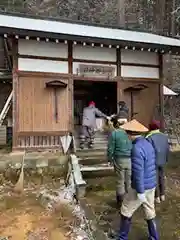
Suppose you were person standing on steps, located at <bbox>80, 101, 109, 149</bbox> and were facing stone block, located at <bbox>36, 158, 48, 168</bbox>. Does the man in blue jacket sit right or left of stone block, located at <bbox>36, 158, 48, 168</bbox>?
left

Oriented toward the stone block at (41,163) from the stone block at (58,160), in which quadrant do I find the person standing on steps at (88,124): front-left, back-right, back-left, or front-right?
back-right

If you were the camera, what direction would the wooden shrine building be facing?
facing the viewer and to the right of the viewer
